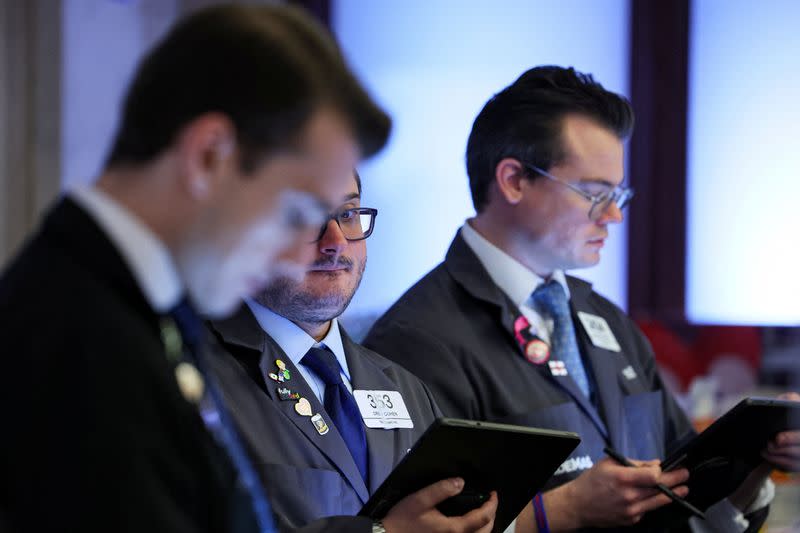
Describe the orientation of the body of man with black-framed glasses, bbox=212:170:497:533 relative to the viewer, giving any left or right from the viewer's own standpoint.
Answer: facing the viewer and to the right of the viewer

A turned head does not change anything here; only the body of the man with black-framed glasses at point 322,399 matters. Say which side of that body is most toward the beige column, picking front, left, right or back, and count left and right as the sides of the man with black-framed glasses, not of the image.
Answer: back
